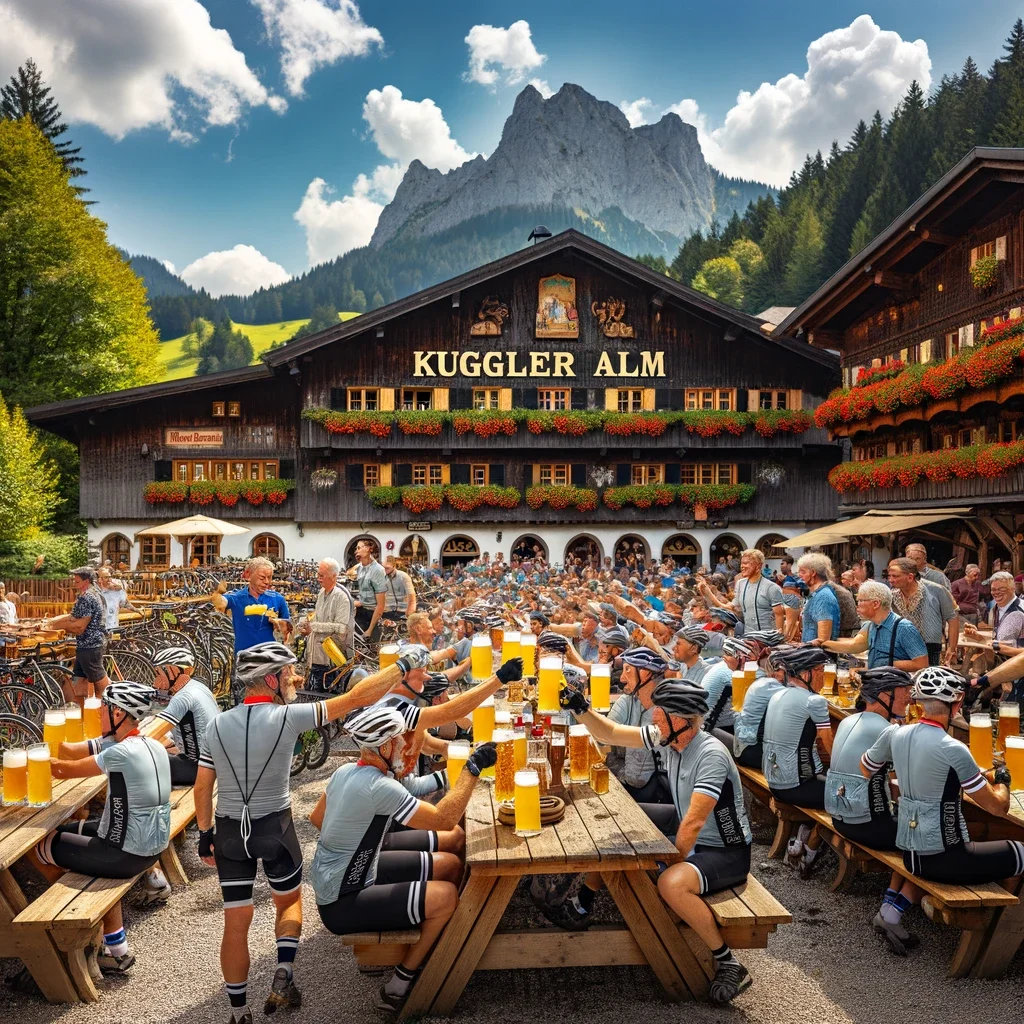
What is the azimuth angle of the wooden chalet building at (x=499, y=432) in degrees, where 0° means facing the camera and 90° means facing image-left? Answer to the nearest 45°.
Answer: approximately 0°

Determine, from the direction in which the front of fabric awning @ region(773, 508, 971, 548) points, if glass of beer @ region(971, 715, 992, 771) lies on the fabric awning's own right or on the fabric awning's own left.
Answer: on the fabric awning's own left

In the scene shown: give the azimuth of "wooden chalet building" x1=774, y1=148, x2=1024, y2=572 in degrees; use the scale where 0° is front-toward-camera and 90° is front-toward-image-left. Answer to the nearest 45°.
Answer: approximately 45°

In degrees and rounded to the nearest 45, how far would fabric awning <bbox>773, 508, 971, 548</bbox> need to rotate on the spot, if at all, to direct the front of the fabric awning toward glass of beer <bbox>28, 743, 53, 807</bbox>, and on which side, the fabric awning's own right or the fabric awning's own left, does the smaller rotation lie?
approximately 45° to the fabric awning's own left

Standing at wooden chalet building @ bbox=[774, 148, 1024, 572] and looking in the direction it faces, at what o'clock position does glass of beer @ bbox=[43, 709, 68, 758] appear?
The glass of beer is roughly at 11 o'clock from the wooden chalet building.

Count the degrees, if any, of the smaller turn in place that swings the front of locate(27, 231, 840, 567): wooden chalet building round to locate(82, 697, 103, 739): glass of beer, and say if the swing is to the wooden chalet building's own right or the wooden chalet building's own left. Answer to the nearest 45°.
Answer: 0° — it already faces it

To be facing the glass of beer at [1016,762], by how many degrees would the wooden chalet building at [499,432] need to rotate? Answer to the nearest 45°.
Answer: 0° — it already faces it

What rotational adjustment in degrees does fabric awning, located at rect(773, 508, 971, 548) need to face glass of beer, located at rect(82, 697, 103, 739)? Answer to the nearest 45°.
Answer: approximately 45° to its left

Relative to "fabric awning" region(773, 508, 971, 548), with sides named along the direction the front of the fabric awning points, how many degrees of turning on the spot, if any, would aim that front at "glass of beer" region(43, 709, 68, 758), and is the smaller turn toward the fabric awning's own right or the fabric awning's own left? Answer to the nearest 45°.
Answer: approximately 45° to the fabric awning's own left

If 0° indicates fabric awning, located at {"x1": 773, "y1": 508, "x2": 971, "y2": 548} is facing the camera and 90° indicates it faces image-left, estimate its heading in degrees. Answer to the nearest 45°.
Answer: approximately 45°
